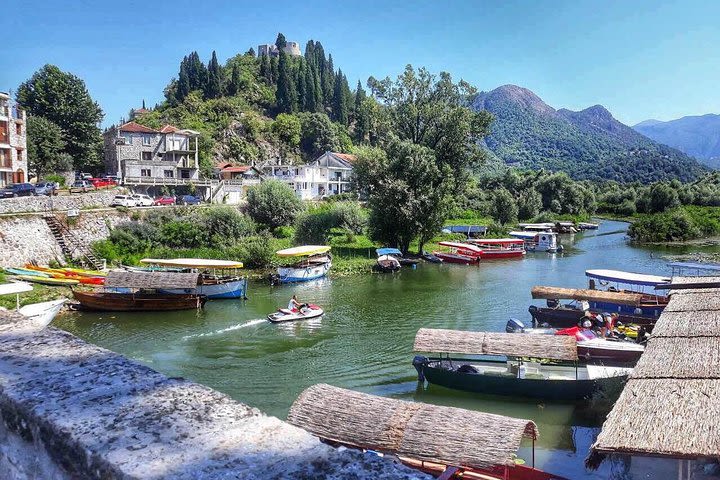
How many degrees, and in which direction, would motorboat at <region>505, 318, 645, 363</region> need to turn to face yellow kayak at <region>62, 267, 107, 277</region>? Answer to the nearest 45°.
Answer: approximately 180°

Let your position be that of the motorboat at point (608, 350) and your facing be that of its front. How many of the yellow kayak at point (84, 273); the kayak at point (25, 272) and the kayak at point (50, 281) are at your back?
3

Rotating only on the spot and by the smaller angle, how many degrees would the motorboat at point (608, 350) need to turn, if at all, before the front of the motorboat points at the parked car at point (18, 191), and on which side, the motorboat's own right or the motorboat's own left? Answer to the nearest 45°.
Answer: approximately 180°

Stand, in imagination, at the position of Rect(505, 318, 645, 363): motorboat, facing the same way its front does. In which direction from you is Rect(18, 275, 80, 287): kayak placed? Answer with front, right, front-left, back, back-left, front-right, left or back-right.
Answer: back

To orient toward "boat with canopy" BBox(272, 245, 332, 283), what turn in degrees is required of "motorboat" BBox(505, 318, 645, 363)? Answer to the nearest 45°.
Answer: approximately 135° to its left

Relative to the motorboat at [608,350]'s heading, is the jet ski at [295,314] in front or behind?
behind

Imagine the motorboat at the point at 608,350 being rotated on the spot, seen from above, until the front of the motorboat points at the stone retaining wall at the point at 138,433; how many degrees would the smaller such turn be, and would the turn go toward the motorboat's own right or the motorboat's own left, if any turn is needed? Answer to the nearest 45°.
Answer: approximately 90° to the motorboat's own right

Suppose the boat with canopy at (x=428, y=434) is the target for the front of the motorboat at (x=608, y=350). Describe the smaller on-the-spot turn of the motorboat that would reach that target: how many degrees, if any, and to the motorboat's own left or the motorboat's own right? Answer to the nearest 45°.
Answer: approximately 90° to the motorboat's own right

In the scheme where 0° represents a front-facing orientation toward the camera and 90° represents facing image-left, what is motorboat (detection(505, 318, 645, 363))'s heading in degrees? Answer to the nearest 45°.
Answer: approximately 270°
